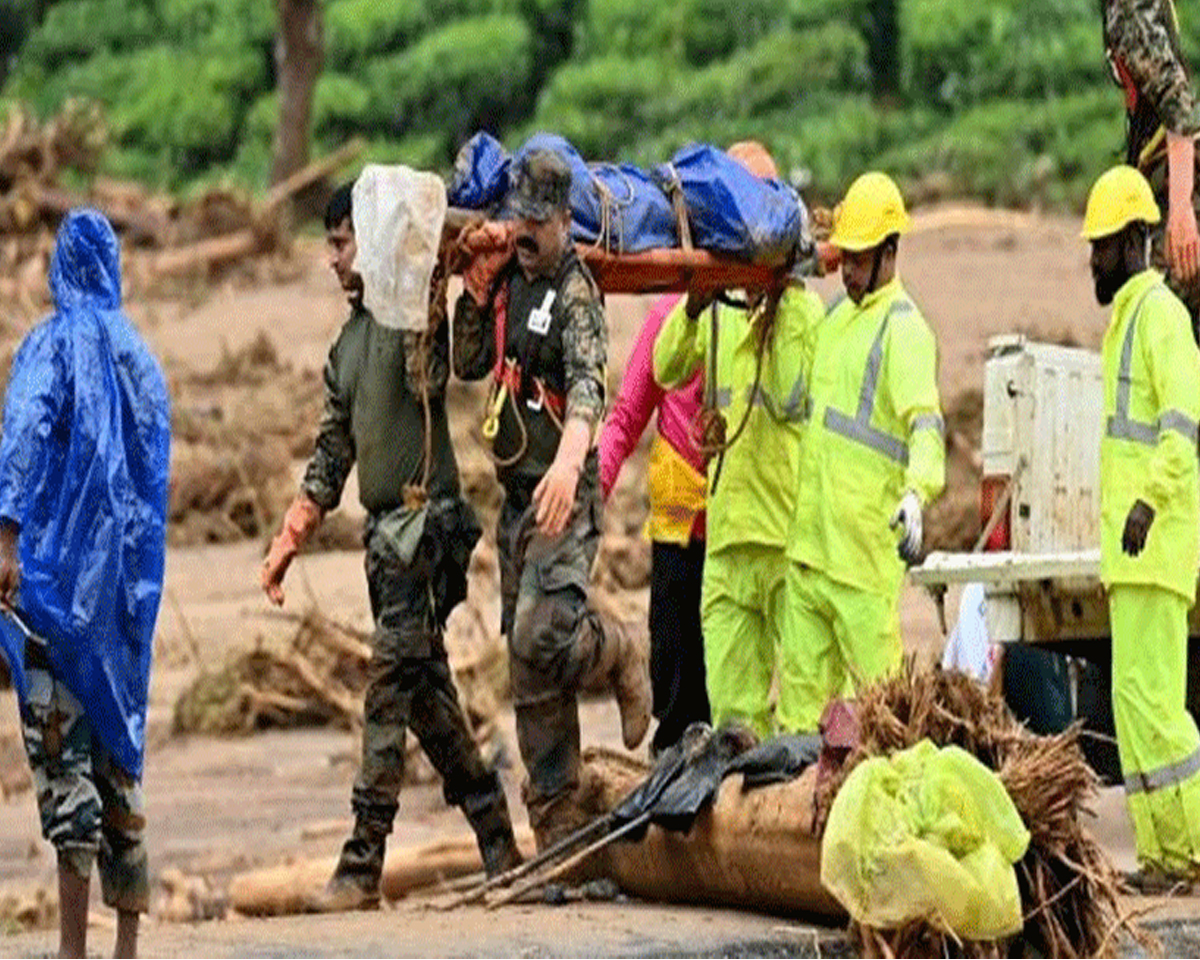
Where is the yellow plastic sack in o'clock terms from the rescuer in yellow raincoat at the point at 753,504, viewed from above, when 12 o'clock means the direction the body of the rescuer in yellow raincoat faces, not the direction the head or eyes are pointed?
The yellow plastic sack is roughly at 10 o'clock from the rescuer in yellow raincoat.

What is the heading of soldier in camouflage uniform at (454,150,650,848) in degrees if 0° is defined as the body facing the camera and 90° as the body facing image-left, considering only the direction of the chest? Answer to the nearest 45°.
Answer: approximately 45°

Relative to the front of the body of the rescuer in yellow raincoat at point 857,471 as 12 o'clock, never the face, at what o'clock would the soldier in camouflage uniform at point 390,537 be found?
The soldier in camouflage uniform is roughly at 1 o'clock from the rescuer in yellow raincoat.

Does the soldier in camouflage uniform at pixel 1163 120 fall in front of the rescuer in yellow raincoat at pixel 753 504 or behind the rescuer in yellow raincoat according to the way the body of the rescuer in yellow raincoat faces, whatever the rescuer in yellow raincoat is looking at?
behind

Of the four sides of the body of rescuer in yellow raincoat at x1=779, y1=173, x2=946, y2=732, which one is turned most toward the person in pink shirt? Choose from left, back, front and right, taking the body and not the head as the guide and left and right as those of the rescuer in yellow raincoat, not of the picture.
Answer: right

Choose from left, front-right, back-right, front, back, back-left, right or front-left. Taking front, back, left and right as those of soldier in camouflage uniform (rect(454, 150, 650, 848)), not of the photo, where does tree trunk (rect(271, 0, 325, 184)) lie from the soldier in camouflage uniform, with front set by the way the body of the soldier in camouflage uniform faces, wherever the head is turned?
back-right

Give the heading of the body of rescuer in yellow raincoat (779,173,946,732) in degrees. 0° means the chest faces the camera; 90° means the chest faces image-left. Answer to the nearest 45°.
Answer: approximately 45°
